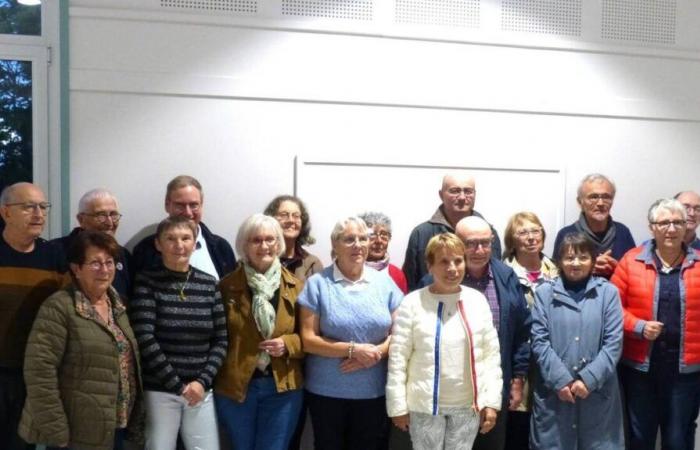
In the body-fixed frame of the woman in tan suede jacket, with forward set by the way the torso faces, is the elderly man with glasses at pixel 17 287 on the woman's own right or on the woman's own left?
on the woman's own right

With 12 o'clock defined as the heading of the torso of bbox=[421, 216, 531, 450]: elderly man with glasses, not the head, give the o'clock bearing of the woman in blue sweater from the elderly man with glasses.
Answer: The woman in blue sweater is roughly at 2 o'clock from the elderly man with glasses.

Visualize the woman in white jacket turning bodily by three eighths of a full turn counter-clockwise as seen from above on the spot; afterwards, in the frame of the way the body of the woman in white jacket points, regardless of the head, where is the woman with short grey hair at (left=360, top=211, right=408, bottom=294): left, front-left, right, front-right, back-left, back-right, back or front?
left

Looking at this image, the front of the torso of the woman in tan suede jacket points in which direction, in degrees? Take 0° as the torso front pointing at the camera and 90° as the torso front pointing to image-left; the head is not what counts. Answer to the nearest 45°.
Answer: approximately 0°

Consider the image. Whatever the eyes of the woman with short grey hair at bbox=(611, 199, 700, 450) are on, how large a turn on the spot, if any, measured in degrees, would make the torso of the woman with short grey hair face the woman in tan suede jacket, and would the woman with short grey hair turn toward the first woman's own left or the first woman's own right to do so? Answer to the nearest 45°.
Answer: approximately 45° to the first woman's own right
